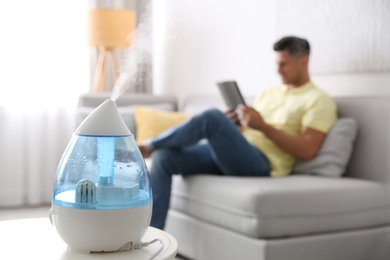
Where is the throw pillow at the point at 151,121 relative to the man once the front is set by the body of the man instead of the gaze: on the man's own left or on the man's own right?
on the man's own right

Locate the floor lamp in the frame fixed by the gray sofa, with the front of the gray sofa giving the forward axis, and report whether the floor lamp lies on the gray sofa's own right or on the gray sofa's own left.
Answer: on the gray sofa's own right

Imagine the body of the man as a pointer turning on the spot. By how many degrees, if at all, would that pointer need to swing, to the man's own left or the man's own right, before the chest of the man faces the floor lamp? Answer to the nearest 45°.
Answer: approximately 90° to the man's own right
